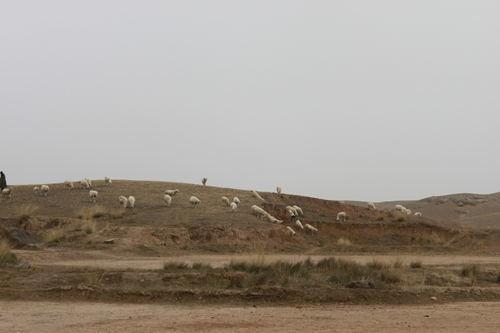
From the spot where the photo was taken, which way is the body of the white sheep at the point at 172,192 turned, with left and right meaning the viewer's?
facing to the right of the viewer

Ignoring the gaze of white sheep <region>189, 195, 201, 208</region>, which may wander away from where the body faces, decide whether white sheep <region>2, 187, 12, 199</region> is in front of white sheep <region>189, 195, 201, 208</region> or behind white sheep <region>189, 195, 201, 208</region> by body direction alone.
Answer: behind

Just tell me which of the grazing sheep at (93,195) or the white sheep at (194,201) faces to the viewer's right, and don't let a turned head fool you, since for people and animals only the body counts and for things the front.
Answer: the white sheep

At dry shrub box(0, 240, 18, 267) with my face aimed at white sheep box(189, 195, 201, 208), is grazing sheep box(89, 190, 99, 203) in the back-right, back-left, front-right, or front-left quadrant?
front-left

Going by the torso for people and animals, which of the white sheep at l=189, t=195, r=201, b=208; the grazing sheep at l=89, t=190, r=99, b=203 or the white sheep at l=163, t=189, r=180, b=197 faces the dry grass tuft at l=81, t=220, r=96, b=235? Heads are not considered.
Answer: the grazing sheep

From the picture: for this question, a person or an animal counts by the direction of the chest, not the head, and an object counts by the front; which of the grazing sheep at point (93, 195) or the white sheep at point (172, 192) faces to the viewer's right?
the white sheep

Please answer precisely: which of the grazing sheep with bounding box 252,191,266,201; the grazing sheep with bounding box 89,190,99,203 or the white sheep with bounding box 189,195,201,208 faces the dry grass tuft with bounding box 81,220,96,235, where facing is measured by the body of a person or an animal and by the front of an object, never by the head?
the grazing sheep with bounding box 89,190,99,203

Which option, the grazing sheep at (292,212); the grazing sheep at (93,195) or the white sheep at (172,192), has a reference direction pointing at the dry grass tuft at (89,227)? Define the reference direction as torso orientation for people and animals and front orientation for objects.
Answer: the grazing sheep at (93,195)

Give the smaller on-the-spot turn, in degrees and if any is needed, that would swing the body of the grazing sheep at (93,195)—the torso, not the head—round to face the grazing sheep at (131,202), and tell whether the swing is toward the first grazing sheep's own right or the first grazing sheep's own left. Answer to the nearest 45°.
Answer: approximately 45° to the first grazing sheep's own left

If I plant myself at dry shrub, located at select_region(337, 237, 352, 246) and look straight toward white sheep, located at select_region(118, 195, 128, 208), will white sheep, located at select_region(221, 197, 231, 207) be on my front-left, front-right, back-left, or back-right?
front-right

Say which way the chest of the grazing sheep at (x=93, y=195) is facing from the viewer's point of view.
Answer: toward the camera

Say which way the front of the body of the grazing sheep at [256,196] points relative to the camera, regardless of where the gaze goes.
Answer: to the viewer's right

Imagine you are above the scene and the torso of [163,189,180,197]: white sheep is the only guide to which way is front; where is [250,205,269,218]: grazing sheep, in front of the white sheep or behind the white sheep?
in front
